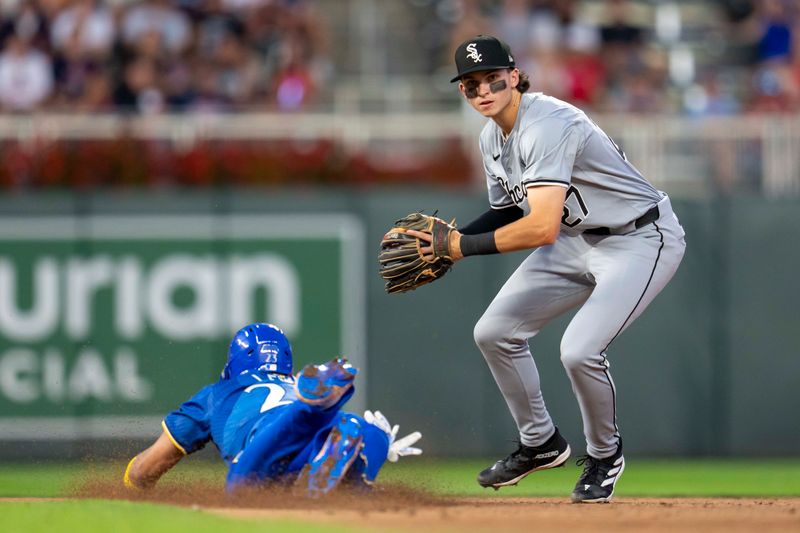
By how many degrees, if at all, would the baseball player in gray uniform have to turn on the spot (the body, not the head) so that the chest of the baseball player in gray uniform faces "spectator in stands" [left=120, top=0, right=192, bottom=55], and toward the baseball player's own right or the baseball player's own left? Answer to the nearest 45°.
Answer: approximately 90° to the baseball player's own right

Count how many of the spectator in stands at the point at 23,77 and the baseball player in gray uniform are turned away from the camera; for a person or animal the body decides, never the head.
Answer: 0

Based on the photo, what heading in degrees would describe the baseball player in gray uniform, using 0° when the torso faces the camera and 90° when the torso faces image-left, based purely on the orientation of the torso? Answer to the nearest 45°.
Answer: approximately 45°

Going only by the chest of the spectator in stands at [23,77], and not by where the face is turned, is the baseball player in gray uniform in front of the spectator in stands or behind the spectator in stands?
in front

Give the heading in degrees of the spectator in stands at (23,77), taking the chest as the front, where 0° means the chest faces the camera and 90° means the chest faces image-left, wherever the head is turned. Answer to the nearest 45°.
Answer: approximately 0°

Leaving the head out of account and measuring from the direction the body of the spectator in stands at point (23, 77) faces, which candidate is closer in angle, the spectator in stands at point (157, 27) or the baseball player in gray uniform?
the baseball player in gray uniform

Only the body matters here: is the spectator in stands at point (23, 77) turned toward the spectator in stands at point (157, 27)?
no

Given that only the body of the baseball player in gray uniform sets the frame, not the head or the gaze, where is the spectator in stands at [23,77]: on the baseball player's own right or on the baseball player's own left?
on the baseball player's own right
